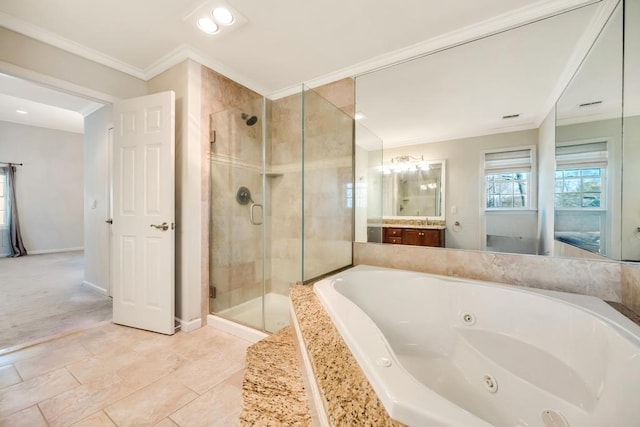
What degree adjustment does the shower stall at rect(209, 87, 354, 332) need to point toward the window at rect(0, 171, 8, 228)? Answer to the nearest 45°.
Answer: approximately 90° to its right

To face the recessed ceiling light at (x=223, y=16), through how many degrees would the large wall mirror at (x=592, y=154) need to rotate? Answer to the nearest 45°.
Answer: approximately 45° to its left

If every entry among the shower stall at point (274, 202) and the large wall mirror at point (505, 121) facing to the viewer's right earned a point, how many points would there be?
0

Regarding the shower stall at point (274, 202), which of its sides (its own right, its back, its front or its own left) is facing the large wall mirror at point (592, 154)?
left

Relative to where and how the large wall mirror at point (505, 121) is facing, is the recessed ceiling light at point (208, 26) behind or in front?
in front

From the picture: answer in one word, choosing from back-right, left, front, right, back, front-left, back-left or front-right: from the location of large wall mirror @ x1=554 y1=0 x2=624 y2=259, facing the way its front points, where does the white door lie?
front-left

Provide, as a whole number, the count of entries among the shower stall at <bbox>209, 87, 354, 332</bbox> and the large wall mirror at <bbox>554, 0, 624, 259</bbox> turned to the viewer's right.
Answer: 0

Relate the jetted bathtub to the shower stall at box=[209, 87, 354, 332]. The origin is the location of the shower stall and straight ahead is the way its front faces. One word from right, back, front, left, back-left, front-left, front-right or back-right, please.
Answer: left

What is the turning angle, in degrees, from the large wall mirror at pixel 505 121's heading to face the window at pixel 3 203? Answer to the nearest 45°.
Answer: approximately 45° to its right

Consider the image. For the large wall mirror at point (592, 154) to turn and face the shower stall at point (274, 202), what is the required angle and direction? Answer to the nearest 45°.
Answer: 0° — it already faces it

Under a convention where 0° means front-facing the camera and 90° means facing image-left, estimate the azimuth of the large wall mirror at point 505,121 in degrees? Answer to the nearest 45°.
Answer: approximately 45°

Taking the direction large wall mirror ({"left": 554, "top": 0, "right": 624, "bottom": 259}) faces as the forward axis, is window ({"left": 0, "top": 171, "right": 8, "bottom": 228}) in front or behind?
in front
